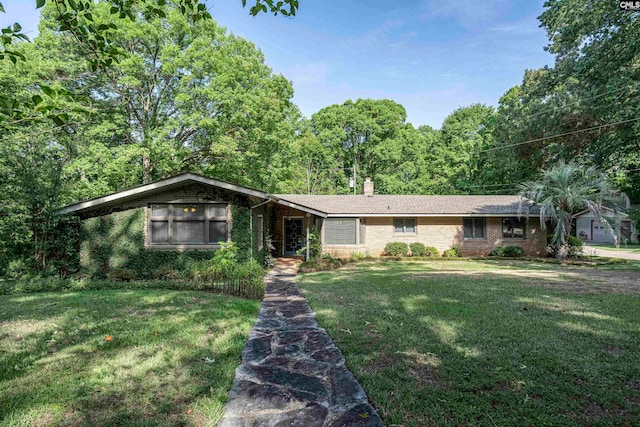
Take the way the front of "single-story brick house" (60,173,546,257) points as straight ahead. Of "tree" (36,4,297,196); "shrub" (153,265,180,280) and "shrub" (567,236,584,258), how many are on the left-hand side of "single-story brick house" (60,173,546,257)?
1

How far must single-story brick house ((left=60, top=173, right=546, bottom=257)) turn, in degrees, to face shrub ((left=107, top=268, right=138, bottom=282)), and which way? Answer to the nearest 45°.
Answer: approximately 45° to its right

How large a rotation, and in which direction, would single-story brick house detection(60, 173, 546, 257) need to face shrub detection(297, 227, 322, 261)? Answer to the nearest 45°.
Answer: approximately 45° to its right

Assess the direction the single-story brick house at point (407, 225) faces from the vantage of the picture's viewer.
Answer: facing the viewer

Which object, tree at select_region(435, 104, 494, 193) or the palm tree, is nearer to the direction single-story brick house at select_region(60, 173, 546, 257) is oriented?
the palm tree

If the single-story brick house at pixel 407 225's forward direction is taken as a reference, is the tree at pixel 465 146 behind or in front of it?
behind

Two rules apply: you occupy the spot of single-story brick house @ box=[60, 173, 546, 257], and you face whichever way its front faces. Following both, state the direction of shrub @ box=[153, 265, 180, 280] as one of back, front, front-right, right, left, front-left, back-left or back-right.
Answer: front-right

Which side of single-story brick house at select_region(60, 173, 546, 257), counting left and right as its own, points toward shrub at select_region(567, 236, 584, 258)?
left

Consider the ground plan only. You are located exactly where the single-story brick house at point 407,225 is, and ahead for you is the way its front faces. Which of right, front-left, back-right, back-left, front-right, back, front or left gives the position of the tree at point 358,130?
back

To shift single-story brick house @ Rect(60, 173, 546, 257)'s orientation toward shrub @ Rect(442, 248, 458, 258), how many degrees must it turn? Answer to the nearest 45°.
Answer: approximately 90° to its left
